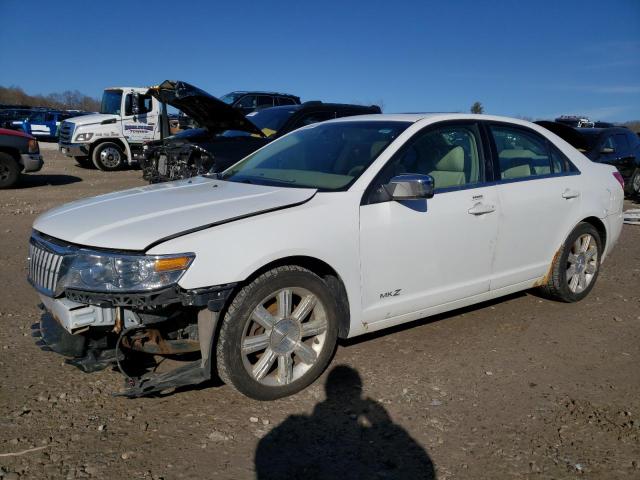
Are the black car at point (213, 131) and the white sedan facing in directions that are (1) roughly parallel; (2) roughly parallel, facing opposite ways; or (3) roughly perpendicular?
roughly parallel

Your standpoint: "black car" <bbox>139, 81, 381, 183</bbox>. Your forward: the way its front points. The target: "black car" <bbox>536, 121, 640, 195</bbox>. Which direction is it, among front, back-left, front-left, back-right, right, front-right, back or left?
back-left

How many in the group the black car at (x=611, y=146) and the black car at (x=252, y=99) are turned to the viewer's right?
0

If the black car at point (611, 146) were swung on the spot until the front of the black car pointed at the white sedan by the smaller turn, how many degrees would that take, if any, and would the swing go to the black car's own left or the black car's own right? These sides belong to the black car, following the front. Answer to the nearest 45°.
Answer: approximately 45° to the black car's own left

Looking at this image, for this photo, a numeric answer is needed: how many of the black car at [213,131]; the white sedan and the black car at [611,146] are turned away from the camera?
0

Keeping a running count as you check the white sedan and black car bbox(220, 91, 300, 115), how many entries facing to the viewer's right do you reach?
0

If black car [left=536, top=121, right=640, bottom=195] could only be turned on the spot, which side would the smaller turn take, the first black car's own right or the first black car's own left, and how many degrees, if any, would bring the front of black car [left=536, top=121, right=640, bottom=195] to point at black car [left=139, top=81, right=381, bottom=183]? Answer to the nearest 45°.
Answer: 0° — it already faces it

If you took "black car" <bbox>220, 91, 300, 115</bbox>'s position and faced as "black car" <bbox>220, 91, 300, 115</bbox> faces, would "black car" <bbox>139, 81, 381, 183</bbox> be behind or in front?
in front

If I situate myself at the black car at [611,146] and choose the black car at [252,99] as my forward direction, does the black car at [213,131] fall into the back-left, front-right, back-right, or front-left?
front-left

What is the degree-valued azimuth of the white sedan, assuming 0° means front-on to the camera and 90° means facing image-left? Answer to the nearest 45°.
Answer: approximately 45°

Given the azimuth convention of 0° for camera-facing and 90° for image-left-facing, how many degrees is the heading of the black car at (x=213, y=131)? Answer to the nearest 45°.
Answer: approximately 45°

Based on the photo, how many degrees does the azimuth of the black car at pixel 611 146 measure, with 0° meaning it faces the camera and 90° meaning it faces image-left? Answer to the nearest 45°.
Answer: approximately 45°

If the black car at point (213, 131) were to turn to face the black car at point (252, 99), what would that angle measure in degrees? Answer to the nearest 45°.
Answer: approximately 135° to its right

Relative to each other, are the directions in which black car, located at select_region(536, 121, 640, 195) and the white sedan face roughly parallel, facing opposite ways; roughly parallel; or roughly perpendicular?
roughly parallel

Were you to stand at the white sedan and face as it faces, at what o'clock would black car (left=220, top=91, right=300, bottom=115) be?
The black car is roughly at 4 o'clock from the white sedan.

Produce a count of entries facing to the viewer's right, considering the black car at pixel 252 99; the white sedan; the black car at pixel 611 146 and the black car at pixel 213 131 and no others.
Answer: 0
